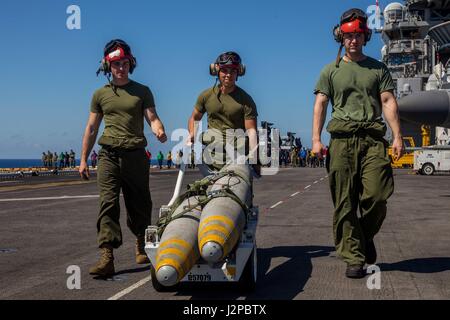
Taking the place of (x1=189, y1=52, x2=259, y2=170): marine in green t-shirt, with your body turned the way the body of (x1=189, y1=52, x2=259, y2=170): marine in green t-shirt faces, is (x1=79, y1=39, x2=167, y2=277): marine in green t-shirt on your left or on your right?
on your right

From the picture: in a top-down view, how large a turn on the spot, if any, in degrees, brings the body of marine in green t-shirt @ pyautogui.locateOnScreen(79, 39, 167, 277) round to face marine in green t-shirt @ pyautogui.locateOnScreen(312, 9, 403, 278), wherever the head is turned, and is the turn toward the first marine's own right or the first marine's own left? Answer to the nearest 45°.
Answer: approximately 90° to the first marine's own left

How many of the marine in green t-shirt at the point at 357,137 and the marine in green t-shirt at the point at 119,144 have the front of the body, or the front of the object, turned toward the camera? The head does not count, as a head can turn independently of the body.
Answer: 2

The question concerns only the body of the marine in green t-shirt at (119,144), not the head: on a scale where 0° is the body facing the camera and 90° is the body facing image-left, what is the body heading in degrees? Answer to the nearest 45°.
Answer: approximately 0°

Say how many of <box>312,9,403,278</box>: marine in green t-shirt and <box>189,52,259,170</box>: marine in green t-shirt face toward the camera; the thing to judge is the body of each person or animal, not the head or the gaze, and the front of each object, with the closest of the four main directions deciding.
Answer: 2

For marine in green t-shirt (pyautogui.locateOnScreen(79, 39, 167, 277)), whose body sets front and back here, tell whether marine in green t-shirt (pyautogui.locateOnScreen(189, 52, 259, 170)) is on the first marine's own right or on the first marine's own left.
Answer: on the first marine's own left

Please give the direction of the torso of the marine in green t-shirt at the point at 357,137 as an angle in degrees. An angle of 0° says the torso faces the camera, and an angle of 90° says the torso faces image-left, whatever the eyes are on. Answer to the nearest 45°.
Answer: approximately 0°

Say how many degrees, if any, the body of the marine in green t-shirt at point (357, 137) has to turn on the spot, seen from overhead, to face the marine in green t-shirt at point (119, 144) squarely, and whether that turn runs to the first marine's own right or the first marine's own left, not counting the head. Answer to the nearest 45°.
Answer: approximately 90° to the first marine's own right

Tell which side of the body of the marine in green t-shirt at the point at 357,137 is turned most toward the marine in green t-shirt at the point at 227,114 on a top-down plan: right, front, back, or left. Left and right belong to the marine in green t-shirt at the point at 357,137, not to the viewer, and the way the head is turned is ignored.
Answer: right
